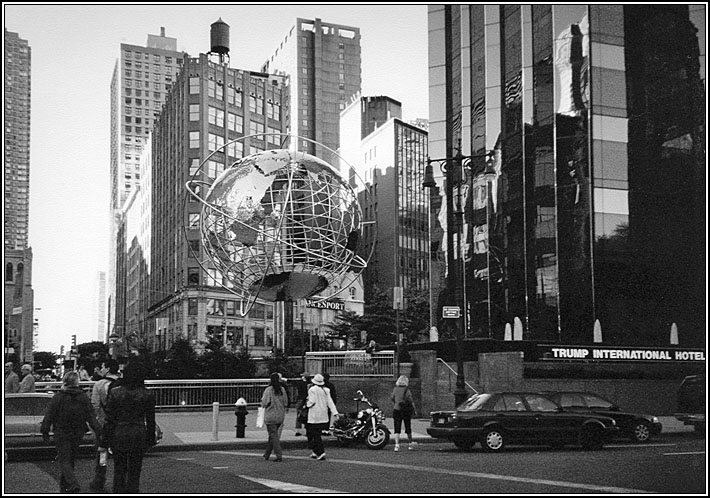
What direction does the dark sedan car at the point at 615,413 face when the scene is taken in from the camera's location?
facing to the right of the viewer

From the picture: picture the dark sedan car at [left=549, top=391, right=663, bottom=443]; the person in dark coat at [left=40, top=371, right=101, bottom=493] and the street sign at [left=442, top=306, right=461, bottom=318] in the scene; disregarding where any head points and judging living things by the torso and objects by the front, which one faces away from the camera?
the person in dark coat

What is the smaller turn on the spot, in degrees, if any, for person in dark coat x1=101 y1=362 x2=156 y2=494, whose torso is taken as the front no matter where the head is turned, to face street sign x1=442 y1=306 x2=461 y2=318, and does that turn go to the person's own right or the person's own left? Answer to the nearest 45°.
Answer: approximately 45° to the person's own right

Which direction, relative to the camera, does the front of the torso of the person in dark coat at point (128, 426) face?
away from the camera

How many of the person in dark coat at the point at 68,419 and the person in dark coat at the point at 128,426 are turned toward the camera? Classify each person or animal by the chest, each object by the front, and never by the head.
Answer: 0

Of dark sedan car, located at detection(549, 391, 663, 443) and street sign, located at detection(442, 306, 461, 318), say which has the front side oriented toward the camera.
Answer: the street sign

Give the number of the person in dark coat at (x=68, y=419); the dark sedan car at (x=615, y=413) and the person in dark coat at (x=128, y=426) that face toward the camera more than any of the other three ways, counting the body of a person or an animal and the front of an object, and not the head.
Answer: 0

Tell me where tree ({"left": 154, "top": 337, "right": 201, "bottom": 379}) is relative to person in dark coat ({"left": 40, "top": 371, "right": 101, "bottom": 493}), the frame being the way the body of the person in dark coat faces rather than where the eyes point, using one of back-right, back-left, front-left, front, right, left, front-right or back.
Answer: front

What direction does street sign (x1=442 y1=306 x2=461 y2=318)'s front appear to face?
toward the camera

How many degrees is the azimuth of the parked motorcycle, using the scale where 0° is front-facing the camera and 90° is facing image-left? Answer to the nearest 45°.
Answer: approximately 315°

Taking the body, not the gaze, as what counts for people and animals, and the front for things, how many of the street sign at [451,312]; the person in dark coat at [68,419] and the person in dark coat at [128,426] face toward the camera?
1

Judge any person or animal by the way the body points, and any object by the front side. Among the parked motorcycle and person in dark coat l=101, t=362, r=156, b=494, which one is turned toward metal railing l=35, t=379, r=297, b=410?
the person in dark coat

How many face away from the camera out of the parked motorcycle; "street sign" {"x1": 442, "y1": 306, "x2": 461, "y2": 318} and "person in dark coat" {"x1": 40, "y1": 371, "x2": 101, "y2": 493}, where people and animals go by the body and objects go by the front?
1

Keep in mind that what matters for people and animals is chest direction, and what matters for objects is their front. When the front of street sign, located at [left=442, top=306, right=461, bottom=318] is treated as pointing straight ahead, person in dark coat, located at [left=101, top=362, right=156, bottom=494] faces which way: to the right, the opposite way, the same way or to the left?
the opposite way

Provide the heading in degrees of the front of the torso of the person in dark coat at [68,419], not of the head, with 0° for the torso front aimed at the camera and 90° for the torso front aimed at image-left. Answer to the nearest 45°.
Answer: approximately 180°

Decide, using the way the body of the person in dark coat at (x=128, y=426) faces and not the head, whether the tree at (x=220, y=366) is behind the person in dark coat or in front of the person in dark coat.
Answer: in front
